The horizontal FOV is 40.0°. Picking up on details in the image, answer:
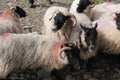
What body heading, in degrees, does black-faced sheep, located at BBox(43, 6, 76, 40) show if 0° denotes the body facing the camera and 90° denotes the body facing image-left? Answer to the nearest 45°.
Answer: approximately 45°

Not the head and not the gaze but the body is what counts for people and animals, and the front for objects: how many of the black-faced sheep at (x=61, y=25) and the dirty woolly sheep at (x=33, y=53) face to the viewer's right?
1

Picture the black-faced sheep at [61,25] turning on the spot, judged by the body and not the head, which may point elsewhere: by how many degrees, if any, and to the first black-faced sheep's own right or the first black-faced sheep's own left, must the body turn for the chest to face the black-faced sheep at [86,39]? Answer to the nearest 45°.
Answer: approximately 90° to the first black-faced sheep's own left

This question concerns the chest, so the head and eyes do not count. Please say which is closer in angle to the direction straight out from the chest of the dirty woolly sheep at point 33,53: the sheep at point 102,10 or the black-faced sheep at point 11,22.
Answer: the sheep

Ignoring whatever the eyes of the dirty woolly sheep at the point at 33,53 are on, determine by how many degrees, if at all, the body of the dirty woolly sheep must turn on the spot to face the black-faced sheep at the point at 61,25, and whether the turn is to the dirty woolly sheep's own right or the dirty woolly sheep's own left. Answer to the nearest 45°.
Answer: approximately 45° to the dirty woolly sheep's own left

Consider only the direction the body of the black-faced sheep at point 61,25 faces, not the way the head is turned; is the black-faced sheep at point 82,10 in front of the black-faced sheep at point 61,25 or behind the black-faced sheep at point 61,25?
behind

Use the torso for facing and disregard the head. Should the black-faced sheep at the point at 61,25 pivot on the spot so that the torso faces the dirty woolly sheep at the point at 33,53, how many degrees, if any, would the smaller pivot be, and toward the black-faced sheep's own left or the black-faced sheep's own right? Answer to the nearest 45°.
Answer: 0° — it already faces it

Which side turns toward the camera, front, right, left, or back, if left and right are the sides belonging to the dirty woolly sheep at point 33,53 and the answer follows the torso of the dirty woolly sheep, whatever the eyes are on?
right
